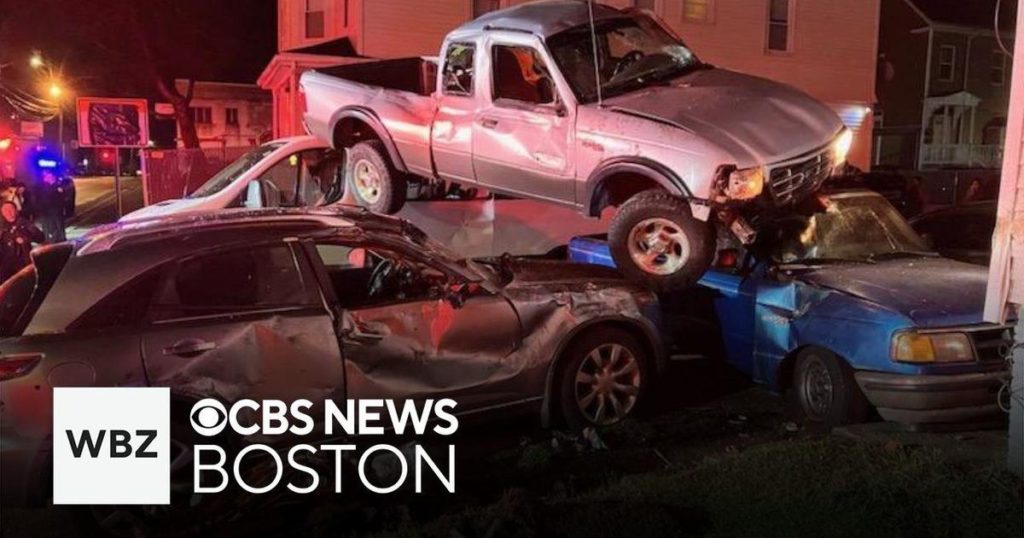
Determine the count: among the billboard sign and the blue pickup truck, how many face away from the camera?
0

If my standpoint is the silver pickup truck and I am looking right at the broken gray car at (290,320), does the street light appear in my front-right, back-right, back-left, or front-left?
back-right

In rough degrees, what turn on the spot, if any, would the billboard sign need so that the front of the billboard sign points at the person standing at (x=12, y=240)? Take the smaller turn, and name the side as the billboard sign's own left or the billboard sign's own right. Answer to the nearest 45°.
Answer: approximately 45° to the billboard sign's own right

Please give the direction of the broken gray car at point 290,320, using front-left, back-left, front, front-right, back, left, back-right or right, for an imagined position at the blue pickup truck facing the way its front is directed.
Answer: right

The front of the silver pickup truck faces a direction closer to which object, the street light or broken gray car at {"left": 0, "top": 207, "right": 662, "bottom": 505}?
the broken gray car

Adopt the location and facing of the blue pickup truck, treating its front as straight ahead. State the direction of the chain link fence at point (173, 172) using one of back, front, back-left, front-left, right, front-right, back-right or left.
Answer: back

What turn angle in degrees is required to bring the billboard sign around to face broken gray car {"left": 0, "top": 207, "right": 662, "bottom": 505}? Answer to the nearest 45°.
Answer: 0° — it already faces it

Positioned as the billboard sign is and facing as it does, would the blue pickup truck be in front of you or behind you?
in front

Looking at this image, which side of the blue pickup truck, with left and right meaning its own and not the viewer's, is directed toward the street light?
back

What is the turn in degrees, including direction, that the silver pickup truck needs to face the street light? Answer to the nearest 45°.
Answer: approximately 180°

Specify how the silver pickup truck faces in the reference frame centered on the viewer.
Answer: facing the viewer and to the right of the viewer

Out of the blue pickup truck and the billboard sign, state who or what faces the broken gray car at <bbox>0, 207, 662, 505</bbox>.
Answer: the billboard sign

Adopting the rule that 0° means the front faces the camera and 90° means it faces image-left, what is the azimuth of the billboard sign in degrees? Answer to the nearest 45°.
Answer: approximately 0°
